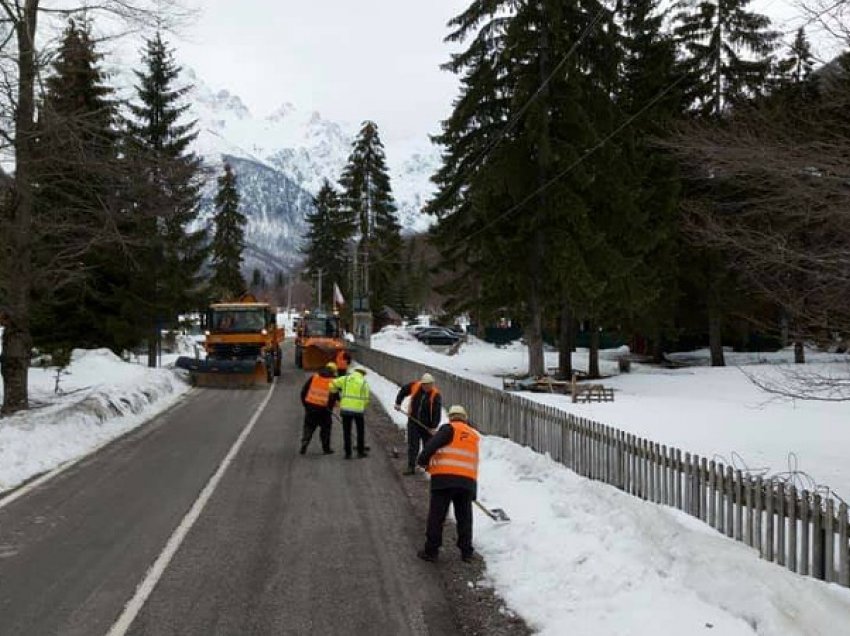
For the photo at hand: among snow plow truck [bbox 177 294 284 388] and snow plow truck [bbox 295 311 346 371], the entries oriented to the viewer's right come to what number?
0

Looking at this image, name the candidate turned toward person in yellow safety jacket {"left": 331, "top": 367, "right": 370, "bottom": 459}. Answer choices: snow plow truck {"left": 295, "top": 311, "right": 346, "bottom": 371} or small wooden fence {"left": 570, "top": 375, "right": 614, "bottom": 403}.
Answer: the snow plow truck

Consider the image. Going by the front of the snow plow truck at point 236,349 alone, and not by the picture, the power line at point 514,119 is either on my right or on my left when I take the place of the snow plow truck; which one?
on my left

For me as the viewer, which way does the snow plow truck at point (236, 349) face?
facing the viewer

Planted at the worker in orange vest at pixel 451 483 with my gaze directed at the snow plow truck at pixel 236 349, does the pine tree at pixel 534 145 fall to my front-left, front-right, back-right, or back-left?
front-right

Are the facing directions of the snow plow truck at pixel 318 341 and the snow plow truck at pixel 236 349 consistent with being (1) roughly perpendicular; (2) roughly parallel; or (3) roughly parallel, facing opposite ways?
roughly parallel

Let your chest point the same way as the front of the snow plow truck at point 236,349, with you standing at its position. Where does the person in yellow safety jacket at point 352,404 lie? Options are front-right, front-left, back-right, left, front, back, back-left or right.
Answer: front

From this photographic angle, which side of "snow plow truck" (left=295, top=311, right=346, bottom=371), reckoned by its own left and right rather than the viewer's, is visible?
front

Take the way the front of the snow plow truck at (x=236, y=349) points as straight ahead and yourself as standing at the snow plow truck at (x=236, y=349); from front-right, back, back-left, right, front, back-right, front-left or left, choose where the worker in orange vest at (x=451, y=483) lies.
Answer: front

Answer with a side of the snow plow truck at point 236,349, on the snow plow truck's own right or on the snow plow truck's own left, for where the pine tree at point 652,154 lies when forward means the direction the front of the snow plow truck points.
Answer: on the snow plow truck's own left
